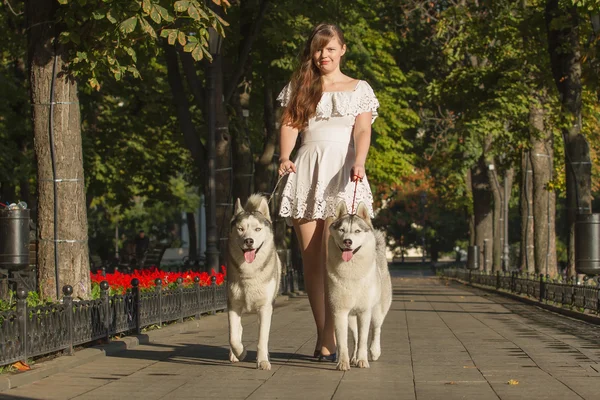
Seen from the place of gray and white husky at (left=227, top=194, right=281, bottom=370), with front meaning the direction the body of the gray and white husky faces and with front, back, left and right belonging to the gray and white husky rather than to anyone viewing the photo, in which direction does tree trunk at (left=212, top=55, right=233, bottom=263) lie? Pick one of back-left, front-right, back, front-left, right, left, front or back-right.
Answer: back

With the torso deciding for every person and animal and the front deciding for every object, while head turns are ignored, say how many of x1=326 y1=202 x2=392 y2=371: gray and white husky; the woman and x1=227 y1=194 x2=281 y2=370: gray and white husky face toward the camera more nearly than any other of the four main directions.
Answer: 3

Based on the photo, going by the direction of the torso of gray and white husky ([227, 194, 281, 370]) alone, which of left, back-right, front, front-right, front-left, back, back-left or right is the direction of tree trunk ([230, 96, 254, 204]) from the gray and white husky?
back

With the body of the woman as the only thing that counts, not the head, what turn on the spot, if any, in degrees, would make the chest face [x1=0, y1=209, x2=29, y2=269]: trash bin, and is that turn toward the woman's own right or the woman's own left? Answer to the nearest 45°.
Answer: approximately 135° to the woman's own right

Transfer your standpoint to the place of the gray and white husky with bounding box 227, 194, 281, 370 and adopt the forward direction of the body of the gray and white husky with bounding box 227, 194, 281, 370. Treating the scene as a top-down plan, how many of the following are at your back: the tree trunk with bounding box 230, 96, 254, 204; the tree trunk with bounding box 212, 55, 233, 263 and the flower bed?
3

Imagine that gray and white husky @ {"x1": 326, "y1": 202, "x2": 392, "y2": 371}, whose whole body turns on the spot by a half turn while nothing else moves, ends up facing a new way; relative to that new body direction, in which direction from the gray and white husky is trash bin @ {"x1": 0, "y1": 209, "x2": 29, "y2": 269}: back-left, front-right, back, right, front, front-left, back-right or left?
front-left

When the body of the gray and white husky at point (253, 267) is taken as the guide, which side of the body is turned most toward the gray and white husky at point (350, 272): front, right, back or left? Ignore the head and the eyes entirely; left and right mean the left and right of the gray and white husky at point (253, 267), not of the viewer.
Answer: left

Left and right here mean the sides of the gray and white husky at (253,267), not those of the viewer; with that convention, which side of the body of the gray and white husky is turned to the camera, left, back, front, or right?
front

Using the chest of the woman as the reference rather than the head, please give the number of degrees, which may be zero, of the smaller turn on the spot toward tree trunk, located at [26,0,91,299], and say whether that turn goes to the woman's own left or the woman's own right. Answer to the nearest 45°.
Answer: approximately 135° to the woman's own right

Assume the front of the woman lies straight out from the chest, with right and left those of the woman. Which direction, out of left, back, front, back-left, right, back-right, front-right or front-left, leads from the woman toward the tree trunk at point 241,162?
back

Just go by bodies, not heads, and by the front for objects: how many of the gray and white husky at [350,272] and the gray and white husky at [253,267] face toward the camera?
2
